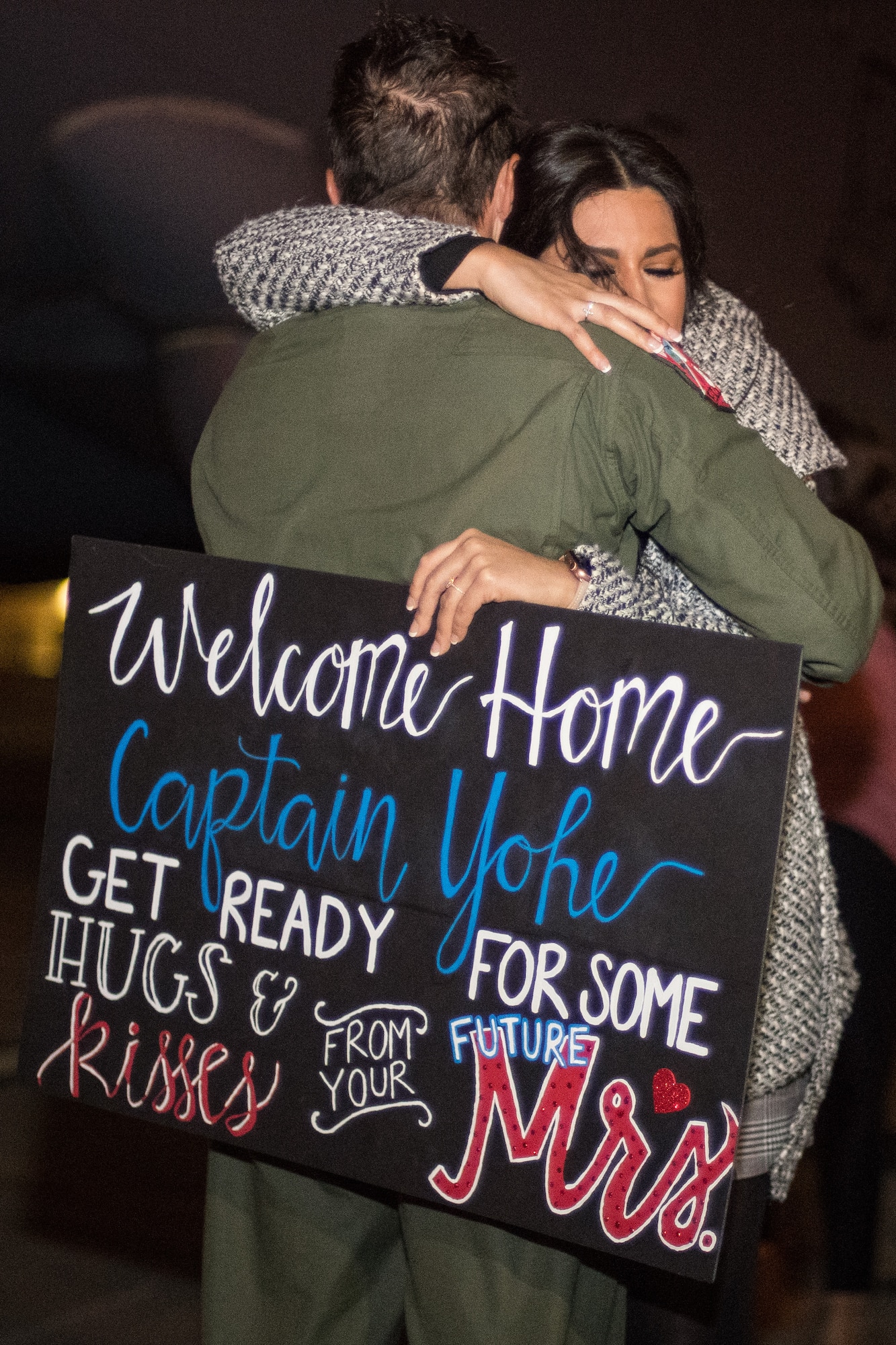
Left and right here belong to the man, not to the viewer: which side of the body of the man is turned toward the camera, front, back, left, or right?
back

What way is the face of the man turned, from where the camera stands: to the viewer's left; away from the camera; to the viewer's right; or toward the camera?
away from the camera
